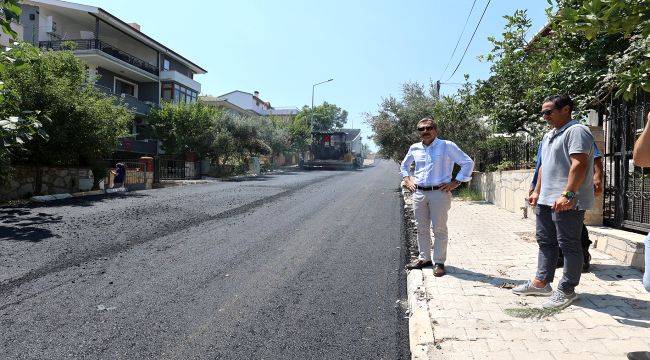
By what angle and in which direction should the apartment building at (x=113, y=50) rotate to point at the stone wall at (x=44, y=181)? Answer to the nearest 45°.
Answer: approximately 45° to its right

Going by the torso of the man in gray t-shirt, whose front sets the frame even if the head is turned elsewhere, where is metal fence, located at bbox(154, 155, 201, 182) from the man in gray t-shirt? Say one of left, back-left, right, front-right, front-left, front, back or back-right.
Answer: right

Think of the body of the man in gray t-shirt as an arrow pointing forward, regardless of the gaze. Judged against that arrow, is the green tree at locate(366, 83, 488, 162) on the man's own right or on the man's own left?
on the man's own right

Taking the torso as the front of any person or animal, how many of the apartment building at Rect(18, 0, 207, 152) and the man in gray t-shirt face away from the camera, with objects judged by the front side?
0

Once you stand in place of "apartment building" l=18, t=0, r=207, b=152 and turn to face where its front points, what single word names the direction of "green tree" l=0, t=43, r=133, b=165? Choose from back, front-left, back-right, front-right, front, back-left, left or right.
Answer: front-right

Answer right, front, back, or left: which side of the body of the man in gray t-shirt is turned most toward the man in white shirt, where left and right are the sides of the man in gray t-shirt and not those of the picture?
right

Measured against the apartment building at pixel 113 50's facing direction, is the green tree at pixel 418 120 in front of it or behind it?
in front

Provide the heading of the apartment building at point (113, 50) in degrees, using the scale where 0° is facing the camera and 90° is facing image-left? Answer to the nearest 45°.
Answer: approximately 315°

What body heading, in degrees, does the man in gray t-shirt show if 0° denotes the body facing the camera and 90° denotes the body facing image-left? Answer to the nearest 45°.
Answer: approximately 45°

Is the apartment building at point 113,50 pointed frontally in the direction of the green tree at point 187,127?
yes

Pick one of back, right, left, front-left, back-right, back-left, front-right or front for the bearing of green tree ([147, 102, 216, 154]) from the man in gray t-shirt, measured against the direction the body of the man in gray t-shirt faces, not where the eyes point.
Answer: right
